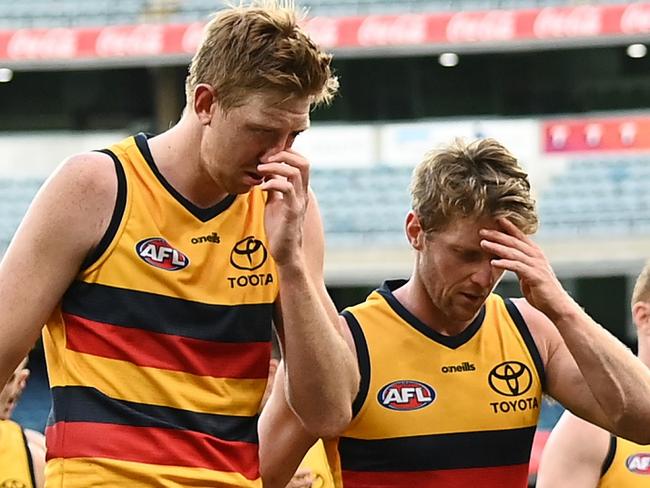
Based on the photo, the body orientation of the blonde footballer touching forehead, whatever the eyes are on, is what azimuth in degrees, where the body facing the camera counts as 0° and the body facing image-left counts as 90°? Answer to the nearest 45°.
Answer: approximately 0°
